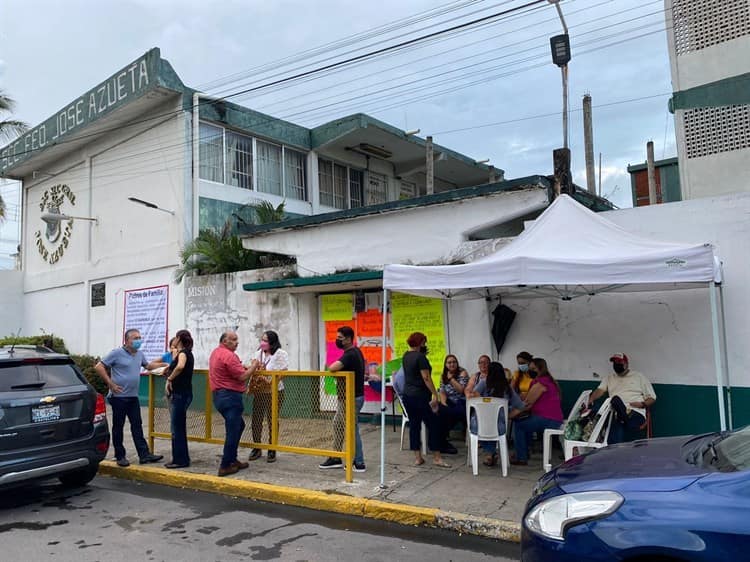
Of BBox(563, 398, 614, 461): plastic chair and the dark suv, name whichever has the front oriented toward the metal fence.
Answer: the plastic chair

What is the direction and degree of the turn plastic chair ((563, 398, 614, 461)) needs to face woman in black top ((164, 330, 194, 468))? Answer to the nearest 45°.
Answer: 0° — it already faces them

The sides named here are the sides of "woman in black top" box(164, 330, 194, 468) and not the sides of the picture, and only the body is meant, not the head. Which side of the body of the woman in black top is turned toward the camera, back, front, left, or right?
left
